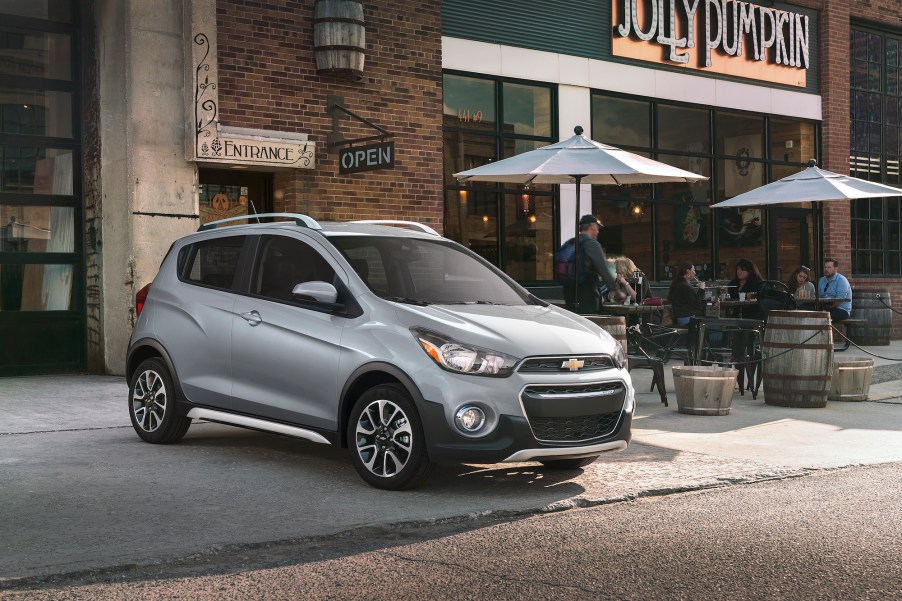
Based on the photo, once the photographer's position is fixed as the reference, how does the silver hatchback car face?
facing the viewer and to the right of the viewer

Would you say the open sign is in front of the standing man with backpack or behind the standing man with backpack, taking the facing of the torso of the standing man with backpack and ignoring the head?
behind

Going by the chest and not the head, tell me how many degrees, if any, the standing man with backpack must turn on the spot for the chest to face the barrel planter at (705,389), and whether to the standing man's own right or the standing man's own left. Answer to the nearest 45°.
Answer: approximately 45° to the standing man's own right

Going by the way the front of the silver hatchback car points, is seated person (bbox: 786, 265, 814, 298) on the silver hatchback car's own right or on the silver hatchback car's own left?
on the silver hatchback car's own left

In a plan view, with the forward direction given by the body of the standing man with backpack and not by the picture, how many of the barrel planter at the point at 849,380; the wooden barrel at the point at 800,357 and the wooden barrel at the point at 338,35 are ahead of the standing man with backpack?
2

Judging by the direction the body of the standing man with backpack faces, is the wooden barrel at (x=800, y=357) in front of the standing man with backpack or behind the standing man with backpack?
in front

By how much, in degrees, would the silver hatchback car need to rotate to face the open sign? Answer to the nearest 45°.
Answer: approximately 135° to its left

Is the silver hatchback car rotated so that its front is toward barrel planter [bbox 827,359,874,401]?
no

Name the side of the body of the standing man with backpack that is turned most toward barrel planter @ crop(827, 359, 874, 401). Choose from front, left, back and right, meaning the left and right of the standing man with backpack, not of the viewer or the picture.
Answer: front

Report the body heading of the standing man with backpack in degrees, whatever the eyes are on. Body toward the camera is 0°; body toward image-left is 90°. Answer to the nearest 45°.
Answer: approximately 270°

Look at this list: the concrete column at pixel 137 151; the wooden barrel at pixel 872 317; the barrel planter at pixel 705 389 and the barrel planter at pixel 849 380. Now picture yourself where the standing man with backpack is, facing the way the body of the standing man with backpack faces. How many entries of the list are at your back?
1

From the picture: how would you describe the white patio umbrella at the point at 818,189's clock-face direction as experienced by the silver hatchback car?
The white patio umbrella is roughly at 9 o'clock from the silver hatchback car.

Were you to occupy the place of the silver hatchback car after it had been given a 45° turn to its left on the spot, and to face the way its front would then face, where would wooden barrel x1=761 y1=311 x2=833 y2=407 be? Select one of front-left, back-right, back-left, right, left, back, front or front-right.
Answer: front-left

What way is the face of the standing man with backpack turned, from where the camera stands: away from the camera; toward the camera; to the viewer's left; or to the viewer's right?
to the viewer's right

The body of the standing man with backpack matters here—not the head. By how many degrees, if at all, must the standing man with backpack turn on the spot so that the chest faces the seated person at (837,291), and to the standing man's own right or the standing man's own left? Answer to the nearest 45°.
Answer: approximately 45° to the standing man's own left

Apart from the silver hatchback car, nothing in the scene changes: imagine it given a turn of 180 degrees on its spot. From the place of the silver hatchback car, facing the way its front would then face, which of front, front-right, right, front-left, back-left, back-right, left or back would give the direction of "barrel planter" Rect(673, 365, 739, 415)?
right

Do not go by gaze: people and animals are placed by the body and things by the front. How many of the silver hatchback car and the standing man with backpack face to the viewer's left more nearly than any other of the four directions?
0

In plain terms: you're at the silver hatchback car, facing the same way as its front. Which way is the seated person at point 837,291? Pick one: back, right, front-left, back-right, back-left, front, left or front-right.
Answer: left

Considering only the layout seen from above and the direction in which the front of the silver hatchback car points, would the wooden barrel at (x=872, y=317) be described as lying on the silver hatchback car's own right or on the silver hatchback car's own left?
on the silver hatchback car's own left
